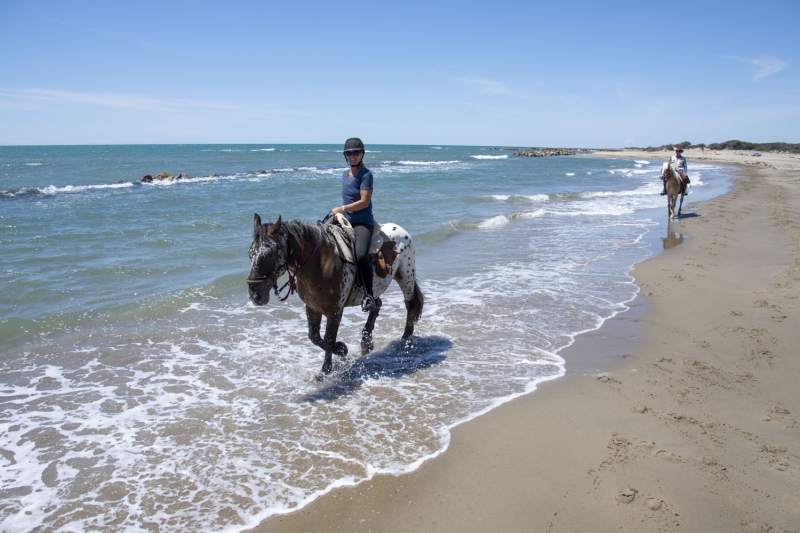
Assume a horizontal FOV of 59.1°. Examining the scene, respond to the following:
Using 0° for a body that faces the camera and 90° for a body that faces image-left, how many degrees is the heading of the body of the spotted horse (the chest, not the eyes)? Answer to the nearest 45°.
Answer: approximately 45°

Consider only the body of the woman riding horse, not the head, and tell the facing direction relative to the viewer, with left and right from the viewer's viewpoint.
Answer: facing the viewer and to the left of the viewer
